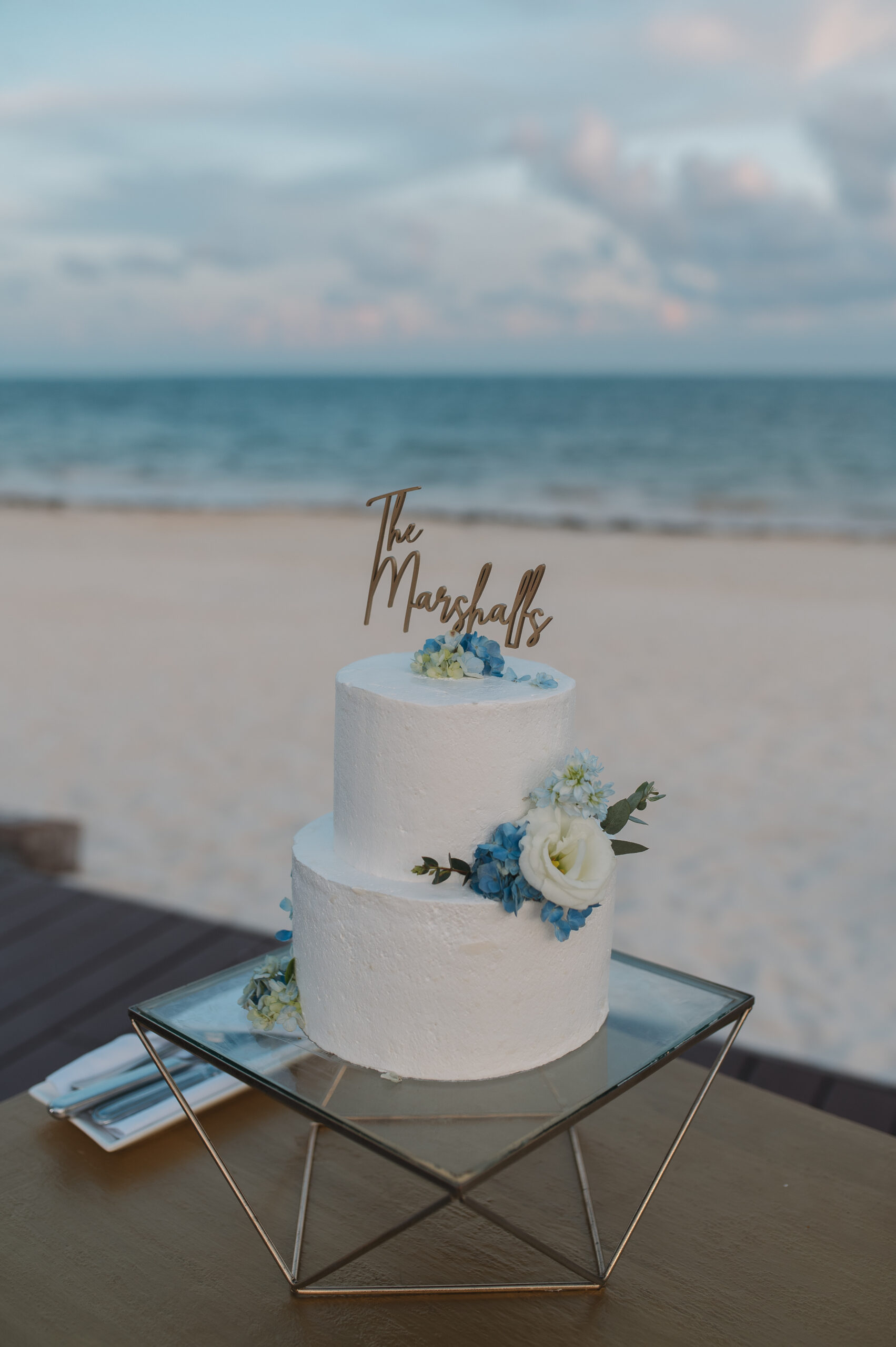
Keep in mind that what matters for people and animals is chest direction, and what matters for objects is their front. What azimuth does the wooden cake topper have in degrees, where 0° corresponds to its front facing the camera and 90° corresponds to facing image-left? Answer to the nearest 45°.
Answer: approximately 45°
